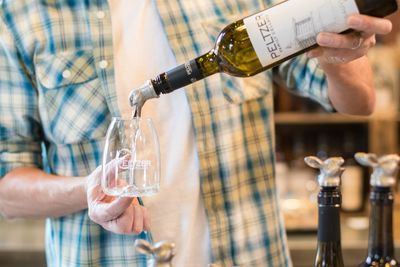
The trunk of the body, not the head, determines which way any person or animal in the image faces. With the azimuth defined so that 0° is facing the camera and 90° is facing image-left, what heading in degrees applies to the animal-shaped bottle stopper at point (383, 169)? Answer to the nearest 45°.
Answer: approximately 90°

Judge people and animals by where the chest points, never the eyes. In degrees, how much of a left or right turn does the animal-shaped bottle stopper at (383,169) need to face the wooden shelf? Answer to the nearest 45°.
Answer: approximately 90° to its right
